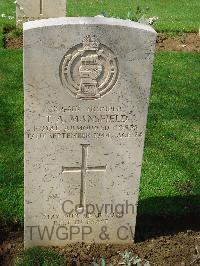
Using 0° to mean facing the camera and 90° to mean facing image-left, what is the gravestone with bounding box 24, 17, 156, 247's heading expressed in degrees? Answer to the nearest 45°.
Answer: approximately 0°

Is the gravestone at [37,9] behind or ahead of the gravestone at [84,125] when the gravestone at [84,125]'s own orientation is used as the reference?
behind
